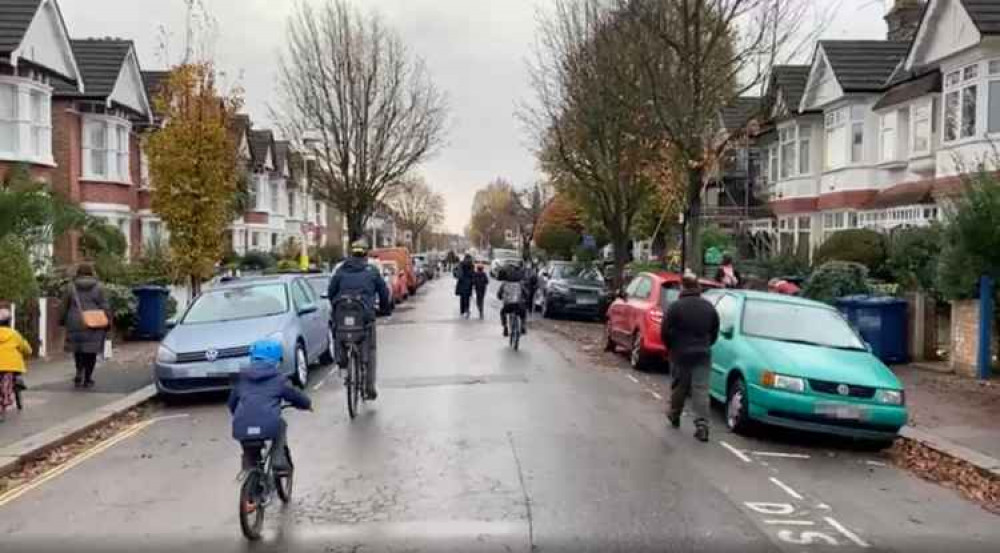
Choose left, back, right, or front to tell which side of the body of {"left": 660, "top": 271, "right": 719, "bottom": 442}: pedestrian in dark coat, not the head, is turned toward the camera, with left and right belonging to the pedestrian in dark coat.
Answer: back

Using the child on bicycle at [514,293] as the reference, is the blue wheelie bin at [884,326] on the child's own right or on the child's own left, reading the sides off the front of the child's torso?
on the child's own right

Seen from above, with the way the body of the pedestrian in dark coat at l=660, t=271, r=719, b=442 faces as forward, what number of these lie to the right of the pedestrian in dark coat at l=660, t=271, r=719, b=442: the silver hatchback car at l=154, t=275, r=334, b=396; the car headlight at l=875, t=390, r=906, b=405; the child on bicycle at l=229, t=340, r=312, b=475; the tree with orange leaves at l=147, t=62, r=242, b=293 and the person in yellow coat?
1

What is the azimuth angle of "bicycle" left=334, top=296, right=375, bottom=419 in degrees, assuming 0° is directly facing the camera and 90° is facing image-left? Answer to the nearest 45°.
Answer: approximately 180°

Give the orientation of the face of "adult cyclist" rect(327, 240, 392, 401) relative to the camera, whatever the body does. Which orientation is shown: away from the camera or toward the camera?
away from the camera

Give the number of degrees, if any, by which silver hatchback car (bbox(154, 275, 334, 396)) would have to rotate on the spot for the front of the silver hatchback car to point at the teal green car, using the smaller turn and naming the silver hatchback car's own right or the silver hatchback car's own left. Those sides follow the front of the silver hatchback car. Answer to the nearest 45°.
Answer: approximately 90° to the silver hatchback car's own left

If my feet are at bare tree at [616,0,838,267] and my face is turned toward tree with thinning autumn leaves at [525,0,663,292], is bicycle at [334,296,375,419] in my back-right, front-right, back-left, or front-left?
back-left

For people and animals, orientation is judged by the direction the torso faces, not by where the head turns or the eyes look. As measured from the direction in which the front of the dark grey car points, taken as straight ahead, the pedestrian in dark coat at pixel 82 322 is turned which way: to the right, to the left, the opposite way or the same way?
the opposite way

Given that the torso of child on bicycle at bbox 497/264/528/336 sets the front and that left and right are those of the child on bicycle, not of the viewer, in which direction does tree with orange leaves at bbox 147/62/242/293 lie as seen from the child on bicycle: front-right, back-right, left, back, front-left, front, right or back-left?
left

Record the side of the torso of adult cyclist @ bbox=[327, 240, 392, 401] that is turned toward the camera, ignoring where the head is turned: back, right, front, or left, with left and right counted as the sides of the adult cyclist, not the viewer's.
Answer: back

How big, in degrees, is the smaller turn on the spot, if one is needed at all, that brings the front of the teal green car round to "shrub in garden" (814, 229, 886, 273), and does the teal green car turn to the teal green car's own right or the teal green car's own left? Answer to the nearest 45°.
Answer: approximately 135° to the teal green car's own left

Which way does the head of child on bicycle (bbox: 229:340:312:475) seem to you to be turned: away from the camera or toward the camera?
away from the camera

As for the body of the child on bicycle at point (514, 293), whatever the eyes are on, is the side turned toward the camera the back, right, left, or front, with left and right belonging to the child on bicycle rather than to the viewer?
back

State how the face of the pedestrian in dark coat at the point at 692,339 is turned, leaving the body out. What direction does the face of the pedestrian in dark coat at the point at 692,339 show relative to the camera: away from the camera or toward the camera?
away from the camera

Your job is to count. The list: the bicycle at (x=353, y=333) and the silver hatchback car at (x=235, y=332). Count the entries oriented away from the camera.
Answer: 1
